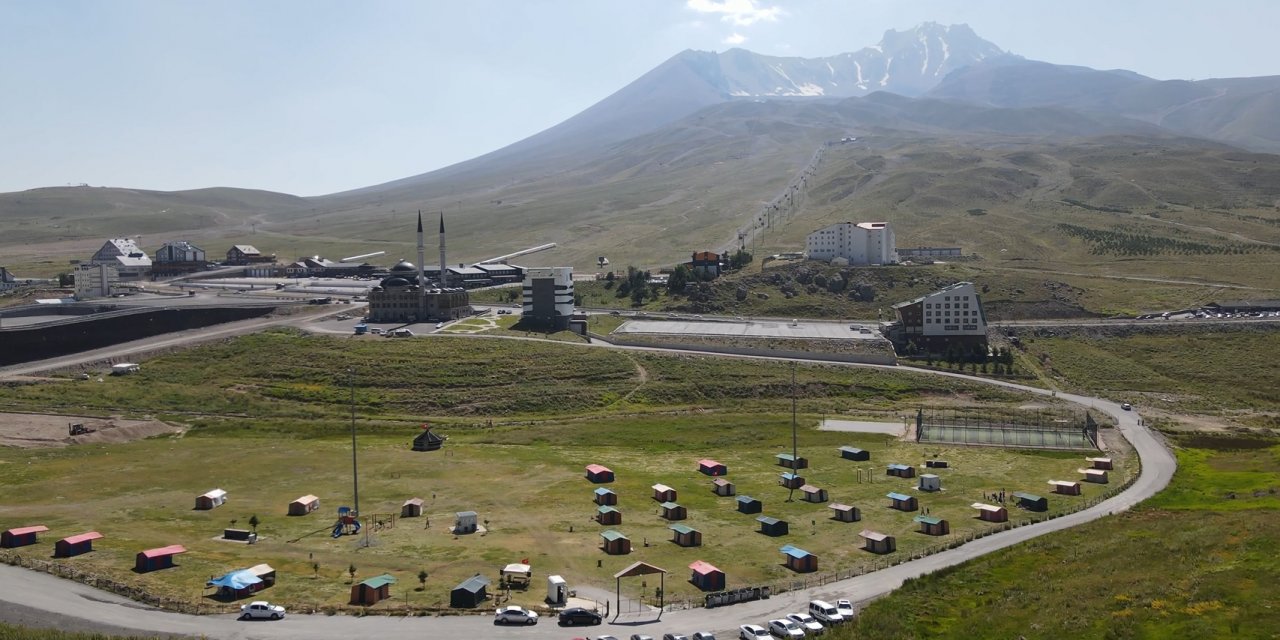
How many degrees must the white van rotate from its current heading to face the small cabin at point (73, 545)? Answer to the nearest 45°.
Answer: approximately 135° to its right

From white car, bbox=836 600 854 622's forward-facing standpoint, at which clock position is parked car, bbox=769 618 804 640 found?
The parked car is roughly at 3 o'clock from the white car.

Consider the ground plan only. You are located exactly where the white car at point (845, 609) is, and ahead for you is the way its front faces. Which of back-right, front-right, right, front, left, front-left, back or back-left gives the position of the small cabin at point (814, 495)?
back-left

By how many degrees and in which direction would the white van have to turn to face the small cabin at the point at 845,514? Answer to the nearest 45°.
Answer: approximately 135° to its left

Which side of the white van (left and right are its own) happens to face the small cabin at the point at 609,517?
back

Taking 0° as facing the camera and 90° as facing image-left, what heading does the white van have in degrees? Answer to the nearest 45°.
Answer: approximately 315°

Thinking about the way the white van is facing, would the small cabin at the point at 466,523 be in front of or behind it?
behind

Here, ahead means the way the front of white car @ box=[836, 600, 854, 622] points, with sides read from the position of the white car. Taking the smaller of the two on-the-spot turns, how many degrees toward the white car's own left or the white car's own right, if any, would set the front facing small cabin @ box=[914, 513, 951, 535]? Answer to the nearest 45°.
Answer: approximately 135° to the white car's own left

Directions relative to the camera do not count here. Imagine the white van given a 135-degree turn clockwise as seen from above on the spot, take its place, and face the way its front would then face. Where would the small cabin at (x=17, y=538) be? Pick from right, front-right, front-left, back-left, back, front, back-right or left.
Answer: front

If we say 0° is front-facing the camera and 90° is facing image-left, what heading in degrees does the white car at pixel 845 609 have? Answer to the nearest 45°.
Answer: approximately 315°

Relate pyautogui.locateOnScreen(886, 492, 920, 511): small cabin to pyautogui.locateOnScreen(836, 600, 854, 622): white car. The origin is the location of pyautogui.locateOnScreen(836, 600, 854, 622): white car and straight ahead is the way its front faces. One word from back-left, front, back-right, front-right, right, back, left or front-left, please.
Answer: back-left

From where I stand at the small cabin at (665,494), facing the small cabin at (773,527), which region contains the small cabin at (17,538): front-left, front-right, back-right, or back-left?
back-right
